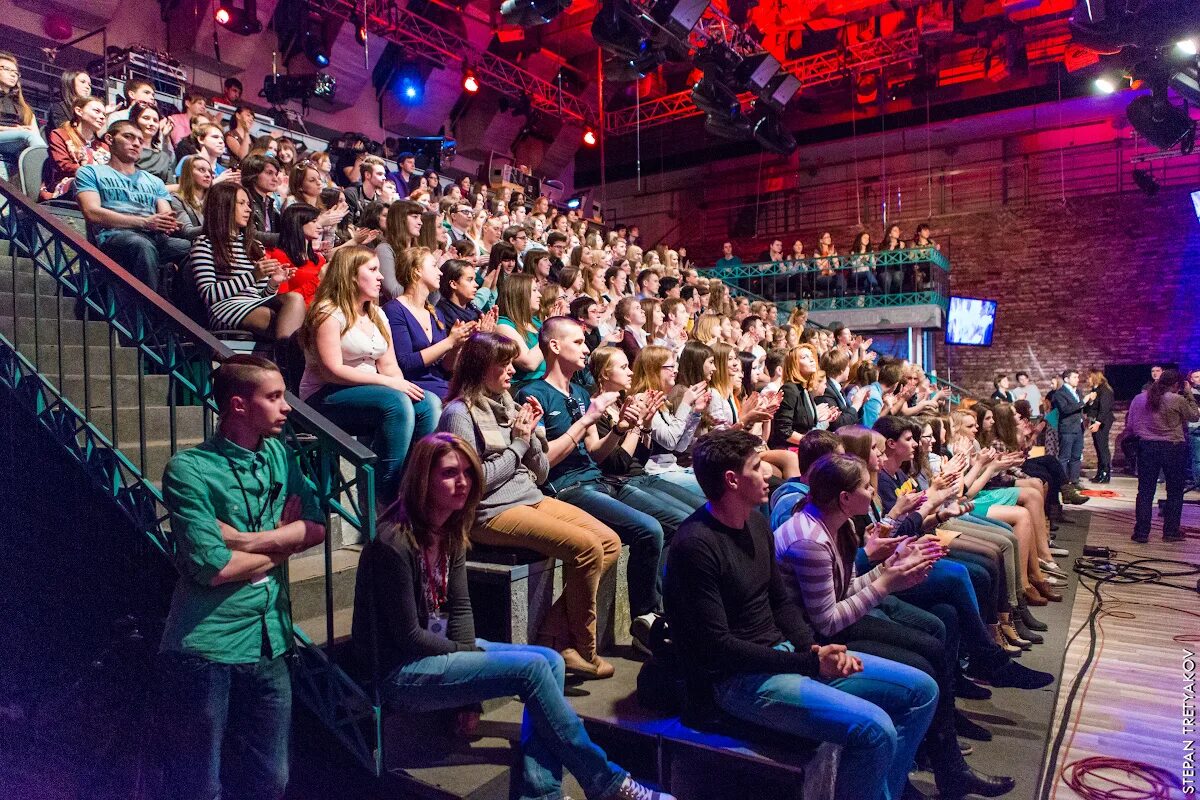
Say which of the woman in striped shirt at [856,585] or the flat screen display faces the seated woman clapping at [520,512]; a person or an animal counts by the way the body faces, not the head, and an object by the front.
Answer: the flat screen display

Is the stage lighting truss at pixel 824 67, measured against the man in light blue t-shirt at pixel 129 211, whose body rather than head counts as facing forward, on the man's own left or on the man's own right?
on the man's own left

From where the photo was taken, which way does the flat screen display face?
toward the camera

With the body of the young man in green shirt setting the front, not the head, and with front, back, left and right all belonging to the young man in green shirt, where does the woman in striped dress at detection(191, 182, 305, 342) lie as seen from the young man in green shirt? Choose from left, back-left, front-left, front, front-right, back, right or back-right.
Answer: back-left

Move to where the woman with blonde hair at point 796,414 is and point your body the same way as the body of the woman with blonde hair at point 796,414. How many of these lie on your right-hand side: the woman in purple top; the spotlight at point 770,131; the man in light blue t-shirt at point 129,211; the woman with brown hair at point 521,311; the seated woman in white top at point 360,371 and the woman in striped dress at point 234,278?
5

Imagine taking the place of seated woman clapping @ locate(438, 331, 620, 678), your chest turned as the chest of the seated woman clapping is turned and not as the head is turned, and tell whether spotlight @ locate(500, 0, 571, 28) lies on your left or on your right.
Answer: on your left

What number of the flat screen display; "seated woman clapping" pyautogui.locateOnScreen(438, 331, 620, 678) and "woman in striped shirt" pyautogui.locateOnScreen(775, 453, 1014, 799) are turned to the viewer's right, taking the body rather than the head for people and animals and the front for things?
2

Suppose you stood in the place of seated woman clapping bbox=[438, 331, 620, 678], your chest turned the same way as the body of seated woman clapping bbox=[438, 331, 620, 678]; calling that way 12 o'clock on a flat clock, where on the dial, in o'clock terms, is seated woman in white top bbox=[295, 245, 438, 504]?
seated woman in white top bbox=[295, 245, 438, 504] is roughly at 7 o'clock from seated woman clapping bbox=[438, 331, 620, 678].

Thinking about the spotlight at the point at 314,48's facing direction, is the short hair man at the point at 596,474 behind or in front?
in front

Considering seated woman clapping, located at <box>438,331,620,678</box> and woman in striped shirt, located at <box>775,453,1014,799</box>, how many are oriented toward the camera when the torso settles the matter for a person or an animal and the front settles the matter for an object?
0

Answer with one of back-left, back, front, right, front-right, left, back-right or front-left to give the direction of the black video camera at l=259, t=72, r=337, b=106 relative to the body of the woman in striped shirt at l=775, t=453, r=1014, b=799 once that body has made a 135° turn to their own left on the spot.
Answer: front

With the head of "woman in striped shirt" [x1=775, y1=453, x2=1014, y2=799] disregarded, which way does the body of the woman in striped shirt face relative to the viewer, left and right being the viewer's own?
facing to the right of the viewer

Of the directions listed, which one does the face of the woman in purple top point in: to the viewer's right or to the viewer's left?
to the viewer's right

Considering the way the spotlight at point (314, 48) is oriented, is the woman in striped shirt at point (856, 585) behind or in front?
in front

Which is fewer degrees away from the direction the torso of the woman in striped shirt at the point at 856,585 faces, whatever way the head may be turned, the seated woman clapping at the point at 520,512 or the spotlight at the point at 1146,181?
the spotlight
